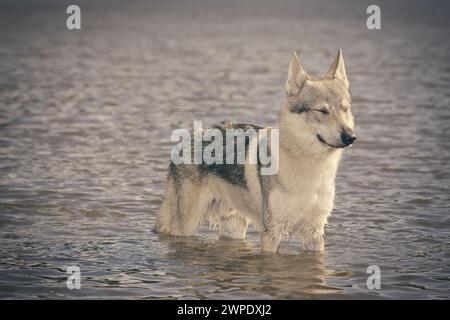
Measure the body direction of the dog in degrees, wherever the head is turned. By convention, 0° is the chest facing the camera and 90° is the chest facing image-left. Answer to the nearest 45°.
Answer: approximately 315°
